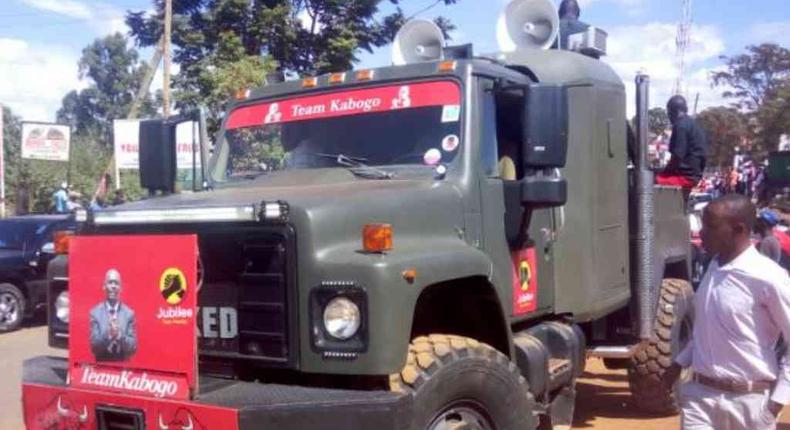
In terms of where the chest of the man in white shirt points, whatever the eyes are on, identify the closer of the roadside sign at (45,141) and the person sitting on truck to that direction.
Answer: the roadside sign

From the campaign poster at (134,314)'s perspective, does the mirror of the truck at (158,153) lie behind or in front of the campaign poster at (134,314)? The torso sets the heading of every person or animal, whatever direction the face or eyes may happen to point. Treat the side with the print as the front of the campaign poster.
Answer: behind

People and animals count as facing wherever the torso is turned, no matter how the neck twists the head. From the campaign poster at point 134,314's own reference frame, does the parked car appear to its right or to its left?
on its right

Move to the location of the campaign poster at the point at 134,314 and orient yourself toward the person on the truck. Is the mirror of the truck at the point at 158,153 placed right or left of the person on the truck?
left

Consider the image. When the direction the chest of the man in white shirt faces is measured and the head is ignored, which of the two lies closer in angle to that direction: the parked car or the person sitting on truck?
the parked car
